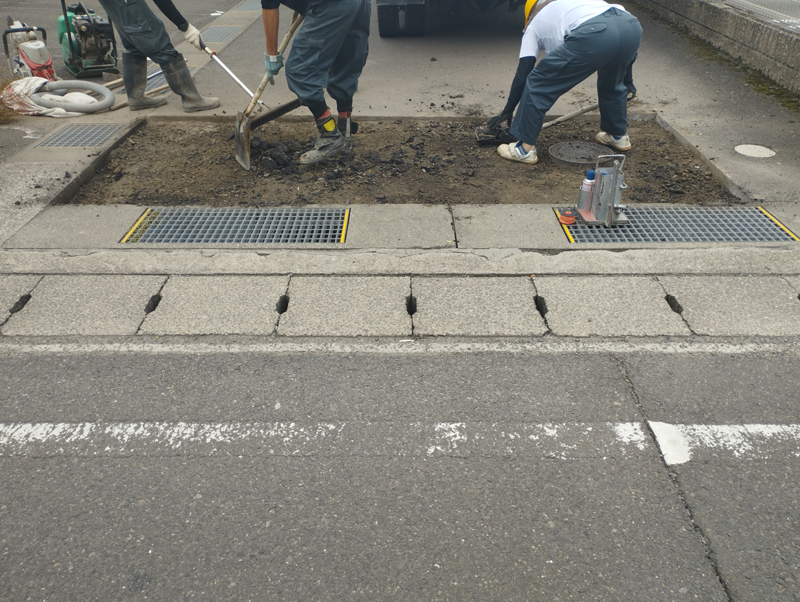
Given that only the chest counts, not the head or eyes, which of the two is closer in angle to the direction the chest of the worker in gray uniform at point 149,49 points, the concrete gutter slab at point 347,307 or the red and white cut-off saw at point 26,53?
the concrete gutter slab

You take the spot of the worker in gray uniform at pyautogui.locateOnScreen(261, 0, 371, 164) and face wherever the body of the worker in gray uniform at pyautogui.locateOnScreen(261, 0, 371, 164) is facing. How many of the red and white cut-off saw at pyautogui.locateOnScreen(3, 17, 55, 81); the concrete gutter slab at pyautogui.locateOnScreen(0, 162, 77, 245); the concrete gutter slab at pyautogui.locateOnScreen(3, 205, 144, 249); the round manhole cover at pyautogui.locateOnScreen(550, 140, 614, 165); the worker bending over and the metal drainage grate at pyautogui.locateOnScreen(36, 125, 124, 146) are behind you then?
2

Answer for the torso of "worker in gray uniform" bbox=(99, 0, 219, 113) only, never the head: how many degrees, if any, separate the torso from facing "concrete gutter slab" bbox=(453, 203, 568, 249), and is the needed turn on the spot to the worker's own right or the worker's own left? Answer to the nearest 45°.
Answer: approximately 45° to the worker's own right

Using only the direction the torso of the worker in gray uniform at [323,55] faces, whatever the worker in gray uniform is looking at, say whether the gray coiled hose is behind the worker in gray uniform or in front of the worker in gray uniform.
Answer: in front

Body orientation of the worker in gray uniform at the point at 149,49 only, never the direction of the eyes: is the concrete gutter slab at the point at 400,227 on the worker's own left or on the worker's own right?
on the worker's own right

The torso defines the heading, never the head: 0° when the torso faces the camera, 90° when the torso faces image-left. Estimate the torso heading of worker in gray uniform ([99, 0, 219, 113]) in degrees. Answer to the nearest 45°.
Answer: approximately 270°

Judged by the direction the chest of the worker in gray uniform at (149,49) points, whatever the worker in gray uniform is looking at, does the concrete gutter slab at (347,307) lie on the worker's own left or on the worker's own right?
on the worker's own right

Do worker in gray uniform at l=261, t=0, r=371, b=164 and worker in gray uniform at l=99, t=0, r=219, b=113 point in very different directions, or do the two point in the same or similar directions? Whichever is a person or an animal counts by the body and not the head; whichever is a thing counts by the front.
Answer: very different directions

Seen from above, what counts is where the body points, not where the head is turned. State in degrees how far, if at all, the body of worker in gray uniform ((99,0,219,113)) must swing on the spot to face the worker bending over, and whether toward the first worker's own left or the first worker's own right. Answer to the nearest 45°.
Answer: approximately 45° to the first worker's own right

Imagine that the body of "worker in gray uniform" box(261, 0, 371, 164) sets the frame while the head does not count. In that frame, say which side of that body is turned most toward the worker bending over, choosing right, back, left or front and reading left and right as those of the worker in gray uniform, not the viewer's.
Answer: back

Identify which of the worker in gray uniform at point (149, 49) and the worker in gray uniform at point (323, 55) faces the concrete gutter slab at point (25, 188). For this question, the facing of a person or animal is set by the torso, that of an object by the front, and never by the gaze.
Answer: the worker in gray uniform at point (323, 55)

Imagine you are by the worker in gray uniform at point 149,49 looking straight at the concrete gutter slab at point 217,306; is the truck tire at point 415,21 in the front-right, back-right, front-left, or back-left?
back-left
